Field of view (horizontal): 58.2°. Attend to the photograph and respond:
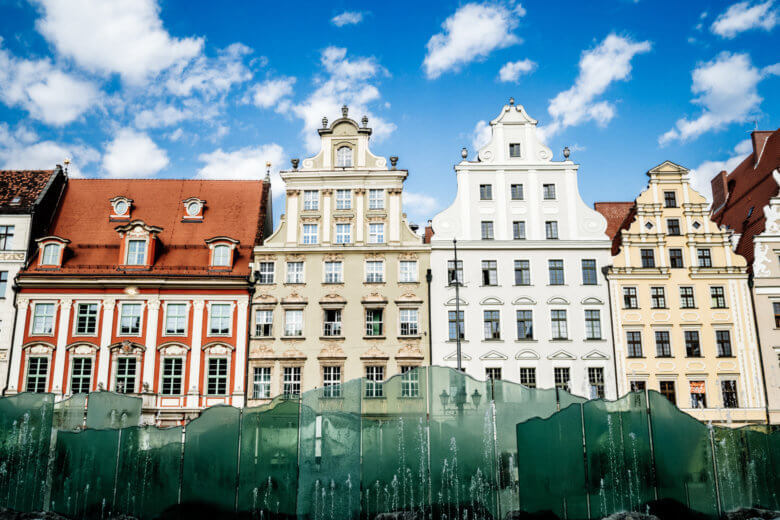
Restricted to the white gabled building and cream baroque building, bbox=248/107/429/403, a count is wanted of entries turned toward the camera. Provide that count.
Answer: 2

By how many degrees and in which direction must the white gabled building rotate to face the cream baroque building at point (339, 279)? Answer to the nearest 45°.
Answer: approximately 90° to its right

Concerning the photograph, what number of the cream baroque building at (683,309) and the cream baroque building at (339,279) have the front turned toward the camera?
2

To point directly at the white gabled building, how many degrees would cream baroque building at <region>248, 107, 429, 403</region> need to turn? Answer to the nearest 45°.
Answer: approximately 90° to its left

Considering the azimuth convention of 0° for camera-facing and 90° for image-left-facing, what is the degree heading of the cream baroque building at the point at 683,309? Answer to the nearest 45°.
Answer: approximately 0°

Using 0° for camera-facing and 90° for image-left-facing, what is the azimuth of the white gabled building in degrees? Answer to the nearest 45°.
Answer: approximately 0°

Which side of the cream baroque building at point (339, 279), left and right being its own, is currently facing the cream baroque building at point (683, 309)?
left
